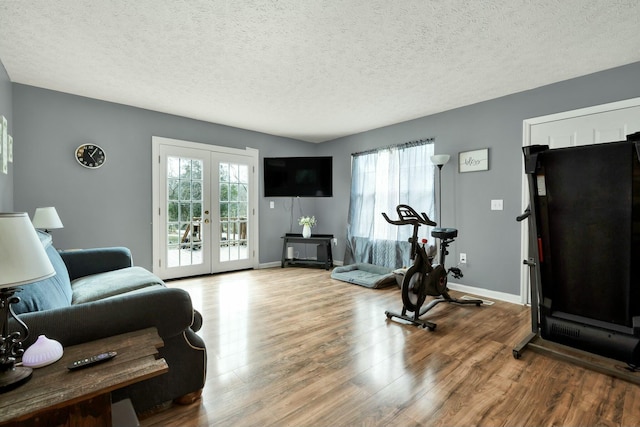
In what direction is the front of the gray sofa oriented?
to the viewer's right

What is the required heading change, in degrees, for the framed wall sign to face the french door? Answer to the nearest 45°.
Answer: approximately 45° to its right

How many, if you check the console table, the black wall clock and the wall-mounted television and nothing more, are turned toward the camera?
3

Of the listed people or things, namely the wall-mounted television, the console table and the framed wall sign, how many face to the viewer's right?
0

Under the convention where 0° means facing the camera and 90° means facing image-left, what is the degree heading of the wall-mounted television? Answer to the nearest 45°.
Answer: approximately 0°

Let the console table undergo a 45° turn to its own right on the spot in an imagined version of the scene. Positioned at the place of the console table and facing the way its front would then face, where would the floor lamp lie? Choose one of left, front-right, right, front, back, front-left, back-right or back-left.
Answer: left

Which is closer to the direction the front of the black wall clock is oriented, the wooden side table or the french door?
the wooden side table

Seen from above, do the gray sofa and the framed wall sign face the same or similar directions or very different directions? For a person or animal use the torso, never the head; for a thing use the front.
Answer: very different directions

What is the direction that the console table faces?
toward the camera

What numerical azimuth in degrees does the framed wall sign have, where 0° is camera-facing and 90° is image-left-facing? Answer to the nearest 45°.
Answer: approximately 45°

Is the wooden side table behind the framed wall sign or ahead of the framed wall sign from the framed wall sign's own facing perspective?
ahead

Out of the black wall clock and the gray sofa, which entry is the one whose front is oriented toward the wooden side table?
the black wall clock

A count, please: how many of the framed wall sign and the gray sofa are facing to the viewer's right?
1

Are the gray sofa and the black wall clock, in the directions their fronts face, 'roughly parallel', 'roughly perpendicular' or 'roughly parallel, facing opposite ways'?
roughly perpendicular

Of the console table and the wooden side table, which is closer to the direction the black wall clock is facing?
the wooden side table

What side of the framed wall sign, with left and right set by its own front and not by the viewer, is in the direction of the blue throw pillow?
front

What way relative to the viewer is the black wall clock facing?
toward the camera

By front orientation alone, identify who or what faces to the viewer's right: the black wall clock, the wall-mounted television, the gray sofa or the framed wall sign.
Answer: the gray sofa
